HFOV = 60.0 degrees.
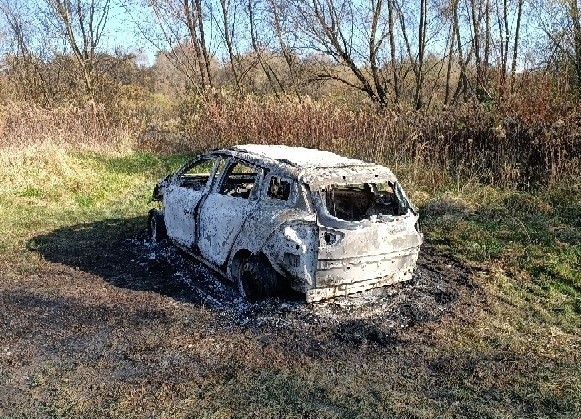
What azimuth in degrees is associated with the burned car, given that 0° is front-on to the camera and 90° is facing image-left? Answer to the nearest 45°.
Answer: approximately 135°
